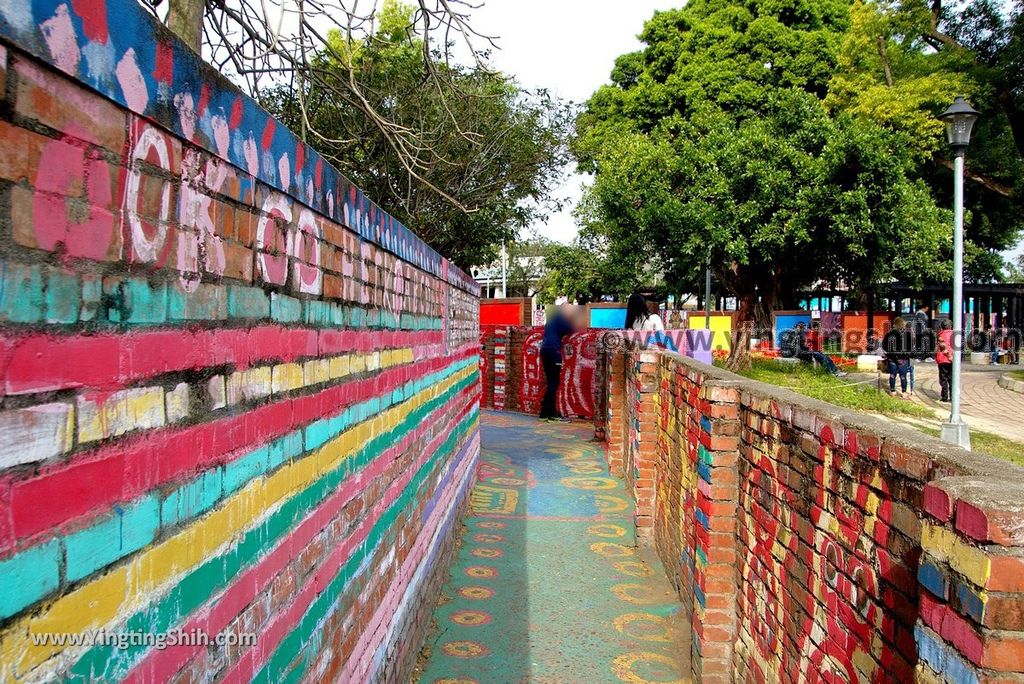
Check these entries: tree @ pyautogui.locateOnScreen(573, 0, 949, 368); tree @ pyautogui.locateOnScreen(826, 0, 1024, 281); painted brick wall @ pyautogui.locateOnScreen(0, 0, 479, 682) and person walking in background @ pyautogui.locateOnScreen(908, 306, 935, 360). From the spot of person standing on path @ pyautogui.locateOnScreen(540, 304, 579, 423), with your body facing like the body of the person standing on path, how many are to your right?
1

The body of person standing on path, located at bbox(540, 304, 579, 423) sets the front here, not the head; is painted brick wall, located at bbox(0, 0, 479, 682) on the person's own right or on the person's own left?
on the person's own right
